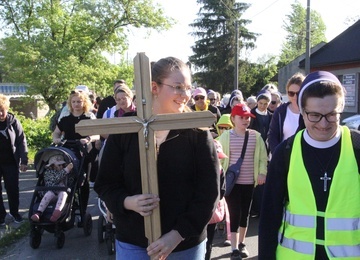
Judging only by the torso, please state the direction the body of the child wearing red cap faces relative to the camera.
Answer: toward the camera

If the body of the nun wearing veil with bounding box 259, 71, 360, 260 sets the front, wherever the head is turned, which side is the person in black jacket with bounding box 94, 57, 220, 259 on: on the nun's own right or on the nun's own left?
on the nun's own right

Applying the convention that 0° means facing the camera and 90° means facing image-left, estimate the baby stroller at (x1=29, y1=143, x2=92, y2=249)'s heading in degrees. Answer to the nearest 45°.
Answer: approximately 45°

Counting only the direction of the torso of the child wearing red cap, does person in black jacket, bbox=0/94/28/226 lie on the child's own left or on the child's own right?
on the child's own right

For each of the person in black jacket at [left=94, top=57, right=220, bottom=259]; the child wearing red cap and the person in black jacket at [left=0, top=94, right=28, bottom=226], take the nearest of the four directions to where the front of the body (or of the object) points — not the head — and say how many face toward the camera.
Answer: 3

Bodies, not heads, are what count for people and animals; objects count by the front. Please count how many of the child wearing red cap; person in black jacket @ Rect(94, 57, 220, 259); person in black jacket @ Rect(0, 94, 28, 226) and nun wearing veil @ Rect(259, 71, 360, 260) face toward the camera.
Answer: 4

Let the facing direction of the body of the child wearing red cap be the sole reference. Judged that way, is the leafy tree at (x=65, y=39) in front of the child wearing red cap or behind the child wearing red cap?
behind

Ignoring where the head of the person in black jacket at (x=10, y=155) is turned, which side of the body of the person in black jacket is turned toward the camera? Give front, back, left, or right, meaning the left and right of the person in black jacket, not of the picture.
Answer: front

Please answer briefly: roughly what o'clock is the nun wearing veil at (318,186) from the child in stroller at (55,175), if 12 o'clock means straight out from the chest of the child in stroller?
The nun wearing veil is roughly at 10 o'clock from the child in stroller.

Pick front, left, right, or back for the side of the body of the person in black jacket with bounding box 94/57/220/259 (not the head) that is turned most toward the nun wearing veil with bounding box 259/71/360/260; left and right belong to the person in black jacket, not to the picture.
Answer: left

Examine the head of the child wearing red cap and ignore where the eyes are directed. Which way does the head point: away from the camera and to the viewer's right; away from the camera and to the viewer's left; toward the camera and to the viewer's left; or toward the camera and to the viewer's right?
toward the camera and to the viewer's right

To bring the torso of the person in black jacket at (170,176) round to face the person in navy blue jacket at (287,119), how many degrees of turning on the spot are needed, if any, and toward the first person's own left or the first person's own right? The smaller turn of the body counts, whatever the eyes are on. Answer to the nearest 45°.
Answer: approximately 135° to the first person's own left

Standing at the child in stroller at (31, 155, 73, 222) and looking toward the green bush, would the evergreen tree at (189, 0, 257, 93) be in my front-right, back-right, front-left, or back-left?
front-right

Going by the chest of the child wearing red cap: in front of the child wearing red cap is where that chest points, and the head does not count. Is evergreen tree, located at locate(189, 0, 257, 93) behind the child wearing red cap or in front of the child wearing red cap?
behind

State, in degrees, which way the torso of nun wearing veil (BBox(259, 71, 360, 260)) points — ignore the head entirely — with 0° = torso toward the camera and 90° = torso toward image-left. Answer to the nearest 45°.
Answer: approximately 0°
